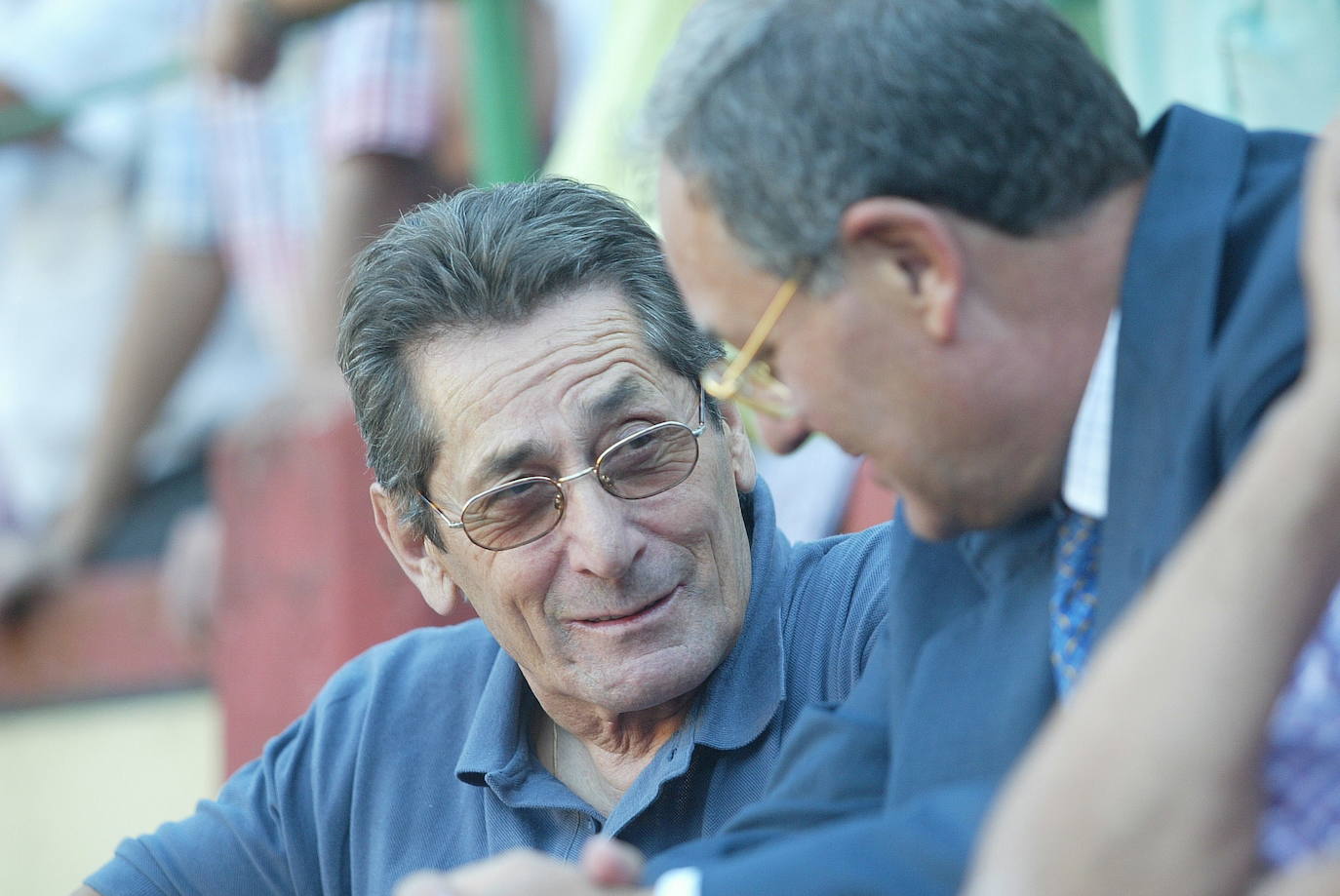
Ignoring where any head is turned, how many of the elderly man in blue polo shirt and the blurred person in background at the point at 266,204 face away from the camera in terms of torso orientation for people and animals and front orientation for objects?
0

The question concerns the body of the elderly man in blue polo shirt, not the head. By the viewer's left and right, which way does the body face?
facing the viewer

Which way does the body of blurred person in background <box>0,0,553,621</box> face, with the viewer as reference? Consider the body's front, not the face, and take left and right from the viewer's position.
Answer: facing the viewer and to the left of the viewer

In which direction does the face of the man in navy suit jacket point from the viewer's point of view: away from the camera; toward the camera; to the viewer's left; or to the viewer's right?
to the viewer's left

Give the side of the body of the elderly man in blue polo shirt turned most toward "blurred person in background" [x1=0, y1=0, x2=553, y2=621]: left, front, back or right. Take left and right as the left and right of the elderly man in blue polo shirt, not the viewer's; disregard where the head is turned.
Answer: back

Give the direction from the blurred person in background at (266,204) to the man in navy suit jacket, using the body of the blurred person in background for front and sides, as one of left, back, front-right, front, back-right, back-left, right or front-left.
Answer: front-left

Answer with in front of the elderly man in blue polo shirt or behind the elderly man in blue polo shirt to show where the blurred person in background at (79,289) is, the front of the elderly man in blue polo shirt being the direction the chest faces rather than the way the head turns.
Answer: behind

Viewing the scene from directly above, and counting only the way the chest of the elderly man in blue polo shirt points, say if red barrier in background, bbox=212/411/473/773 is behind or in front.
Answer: behind
